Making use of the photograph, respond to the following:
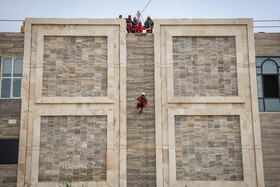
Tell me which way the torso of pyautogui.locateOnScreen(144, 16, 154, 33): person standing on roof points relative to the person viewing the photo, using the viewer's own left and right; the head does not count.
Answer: facing the viewer

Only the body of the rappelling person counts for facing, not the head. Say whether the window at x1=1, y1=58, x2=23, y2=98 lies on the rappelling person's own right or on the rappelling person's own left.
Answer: on the rappelling person's own left

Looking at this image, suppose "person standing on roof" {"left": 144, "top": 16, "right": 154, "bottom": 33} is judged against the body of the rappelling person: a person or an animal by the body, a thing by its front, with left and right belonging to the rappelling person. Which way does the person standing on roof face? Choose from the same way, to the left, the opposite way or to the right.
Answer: the opposite way

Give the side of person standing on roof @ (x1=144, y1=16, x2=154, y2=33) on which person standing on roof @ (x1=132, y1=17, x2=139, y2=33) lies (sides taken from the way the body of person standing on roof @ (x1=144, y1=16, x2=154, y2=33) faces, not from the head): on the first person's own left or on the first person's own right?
on the first person's own right

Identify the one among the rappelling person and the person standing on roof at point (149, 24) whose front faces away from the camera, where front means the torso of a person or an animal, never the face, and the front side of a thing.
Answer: the rappelling person

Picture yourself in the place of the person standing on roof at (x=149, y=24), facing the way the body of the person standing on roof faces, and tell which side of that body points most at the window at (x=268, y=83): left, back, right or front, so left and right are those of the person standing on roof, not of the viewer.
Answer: left

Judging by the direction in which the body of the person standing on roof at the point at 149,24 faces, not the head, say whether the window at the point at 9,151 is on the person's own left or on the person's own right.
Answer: on the person's own right

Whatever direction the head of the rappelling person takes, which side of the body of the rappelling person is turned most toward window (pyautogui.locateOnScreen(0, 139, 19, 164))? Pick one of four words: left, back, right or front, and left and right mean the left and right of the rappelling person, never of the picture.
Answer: left

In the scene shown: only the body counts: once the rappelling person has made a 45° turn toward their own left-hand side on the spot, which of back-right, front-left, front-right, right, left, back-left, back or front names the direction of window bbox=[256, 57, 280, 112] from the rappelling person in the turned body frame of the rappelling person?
back-right

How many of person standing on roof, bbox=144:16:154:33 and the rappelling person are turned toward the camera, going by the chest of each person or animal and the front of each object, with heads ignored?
1

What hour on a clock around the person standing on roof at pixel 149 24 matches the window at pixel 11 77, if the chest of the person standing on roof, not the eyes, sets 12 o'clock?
The window is roughly at 3 o'clock from the person standing on roof.

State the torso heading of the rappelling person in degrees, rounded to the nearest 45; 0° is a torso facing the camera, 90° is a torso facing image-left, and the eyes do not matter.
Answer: approximately 180°
